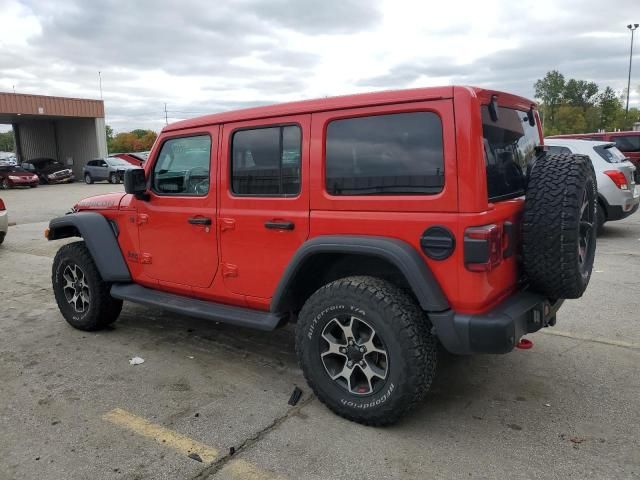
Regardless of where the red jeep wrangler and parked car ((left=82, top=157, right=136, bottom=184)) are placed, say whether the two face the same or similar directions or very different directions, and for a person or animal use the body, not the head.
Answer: very different directions

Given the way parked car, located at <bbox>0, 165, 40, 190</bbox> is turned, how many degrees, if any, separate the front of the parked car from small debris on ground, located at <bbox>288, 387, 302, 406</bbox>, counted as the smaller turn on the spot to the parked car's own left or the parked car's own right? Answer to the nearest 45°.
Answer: approximately 45° to the parked car's own right

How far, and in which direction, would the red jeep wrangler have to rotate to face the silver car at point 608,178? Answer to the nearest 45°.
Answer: approximately 90° to its right

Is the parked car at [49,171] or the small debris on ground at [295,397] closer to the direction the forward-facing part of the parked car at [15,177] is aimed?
the small debris on ground

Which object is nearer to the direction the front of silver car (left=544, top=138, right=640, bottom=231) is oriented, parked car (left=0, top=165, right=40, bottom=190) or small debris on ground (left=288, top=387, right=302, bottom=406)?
the parked car

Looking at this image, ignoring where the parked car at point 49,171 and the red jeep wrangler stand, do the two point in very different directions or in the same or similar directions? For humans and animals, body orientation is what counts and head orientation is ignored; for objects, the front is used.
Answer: very different directions

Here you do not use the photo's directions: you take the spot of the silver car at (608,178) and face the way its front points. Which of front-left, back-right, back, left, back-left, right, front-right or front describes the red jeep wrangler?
back-left

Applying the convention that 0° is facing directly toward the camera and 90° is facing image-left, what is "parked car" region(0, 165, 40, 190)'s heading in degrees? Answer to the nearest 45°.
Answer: approximately 315°

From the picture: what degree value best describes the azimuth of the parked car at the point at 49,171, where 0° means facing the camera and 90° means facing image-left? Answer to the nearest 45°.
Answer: approximately 315°
